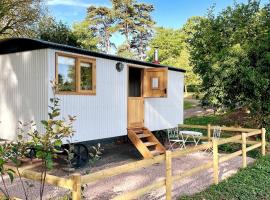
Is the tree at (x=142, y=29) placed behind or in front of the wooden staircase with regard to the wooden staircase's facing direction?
behind

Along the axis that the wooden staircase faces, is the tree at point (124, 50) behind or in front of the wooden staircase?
behind

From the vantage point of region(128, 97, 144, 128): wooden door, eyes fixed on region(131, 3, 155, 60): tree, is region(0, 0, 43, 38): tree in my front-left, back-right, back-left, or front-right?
front-left

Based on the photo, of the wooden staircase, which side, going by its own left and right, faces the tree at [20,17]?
back

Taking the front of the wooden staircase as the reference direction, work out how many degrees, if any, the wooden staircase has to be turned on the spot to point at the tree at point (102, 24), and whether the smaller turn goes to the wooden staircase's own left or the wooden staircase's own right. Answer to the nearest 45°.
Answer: approximately 135° to the wooden staircase's own left

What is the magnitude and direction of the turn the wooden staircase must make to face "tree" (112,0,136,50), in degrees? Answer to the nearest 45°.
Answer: approximately 135° to its left

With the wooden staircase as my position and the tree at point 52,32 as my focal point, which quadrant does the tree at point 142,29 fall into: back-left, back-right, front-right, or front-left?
front-right

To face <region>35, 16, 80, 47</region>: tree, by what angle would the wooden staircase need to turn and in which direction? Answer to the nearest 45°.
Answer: approximately 180°
